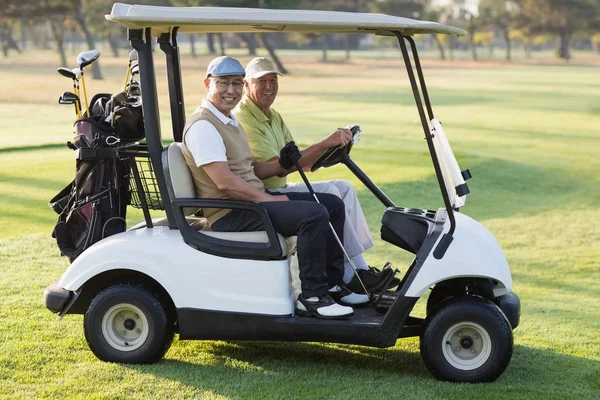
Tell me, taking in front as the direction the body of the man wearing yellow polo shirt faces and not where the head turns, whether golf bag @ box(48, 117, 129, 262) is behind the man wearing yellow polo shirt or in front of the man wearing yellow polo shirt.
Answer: behind

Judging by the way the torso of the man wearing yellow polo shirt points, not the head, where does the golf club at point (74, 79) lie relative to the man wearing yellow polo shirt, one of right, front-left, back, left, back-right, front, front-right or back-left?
back

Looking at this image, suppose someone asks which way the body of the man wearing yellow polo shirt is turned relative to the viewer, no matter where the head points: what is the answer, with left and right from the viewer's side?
facing to the right of the viewer

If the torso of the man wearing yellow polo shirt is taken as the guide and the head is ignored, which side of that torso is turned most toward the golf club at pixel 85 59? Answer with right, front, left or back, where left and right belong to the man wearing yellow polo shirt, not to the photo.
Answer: back

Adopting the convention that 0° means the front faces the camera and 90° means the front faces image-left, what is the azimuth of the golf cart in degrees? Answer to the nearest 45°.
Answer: approximately 270°

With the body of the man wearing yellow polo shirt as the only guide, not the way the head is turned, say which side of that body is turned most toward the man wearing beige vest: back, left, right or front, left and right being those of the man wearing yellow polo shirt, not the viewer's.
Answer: right
